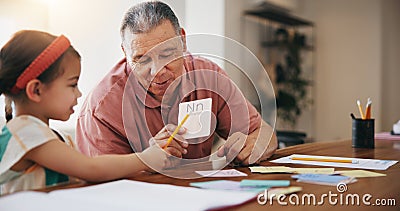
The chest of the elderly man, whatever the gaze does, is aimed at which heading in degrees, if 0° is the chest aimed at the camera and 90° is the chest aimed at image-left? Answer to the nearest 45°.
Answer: approximately 0°

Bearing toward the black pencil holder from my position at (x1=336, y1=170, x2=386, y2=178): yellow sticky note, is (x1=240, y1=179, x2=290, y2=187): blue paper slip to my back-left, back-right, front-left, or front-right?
back-left

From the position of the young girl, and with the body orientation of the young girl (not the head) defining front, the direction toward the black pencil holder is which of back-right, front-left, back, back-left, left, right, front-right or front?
front-left

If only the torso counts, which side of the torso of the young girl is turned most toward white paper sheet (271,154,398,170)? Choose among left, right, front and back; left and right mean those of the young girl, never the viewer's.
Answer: front

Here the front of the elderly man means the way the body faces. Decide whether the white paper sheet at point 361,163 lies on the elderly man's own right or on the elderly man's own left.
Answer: on the elderly man's own left

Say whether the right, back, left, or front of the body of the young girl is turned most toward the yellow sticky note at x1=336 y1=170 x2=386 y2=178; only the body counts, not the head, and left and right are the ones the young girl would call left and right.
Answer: front

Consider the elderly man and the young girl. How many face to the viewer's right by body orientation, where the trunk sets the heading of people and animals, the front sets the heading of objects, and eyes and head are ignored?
1

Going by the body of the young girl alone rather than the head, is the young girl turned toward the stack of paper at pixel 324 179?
yes

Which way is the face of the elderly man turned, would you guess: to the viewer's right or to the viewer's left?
to the viewer's left

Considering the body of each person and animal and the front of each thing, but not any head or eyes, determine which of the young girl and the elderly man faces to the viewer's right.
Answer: the young girl

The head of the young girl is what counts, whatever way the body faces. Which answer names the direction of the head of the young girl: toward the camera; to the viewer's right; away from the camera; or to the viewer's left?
to the viewer's right

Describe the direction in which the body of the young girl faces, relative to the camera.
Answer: to the viewer's right

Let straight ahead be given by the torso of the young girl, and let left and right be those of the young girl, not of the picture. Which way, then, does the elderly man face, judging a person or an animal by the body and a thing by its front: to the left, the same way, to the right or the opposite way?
to the right
